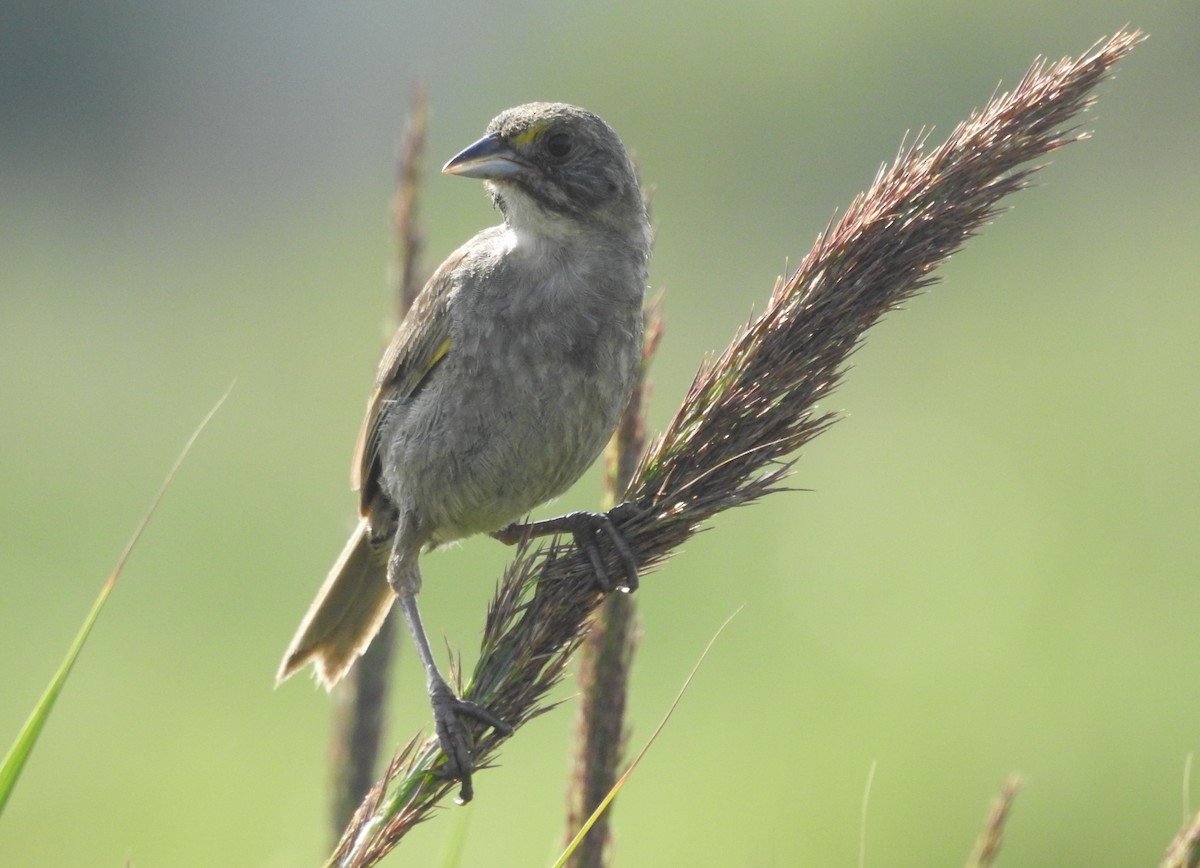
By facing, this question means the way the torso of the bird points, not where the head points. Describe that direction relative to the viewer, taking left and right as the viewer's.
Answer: facing the viewer and to the right of the viewer
